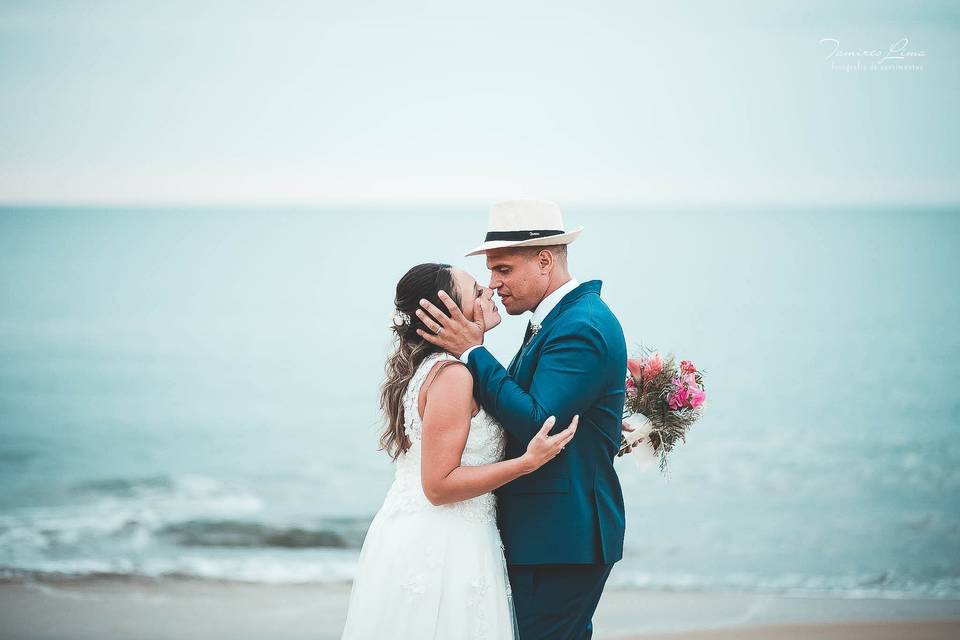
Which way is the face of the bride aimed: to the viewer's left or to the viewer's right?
to the viewer's right

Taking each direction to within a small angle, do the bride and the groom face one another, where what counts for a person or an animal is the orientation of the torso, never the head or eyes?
yes

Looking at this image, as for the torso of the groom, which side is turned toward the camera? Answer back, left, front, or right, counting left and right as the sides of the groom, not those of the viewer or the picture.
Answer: left

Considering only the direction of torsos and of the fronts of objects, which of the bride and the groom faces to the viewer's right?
the bride

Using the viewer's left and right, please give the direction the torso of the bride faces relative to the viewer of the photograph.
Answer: facing to the right of the viewer

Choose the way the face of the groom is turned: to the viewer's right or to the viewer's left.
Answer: to the viewer's left

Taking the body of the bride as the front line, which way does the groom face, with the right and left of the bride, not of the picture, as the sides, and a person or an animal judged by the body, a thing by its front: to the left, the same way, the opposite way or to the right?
the opposite way

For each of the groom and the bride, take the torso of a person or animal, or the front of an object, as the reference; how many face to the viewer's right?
1
